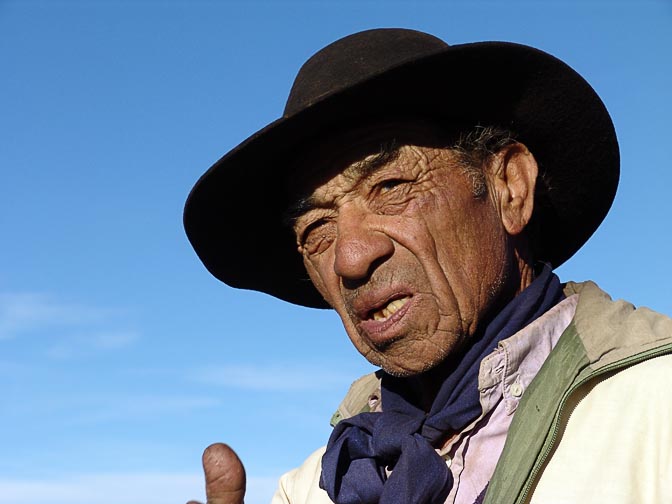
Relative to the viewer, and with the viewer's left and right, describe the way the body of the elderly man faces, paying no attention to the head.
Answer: facing the viewer and to the left of the viewer

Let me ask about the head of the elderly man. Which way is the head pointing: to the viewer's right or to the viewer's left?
to the viewer's left
